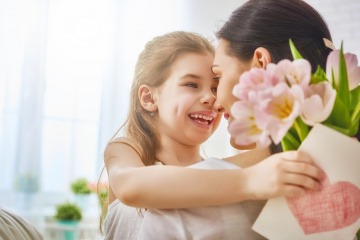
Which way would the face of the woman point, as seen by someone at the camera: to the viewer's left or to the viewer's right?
to the viewer's left

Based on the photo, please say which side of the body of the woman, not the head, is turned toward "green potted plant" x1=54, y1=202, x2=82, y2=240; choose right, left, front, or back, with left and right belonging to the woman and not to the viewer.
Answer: right

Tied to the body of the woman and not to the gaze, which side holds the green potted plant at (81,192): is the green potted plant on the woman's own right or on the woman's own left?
on the woman's own right

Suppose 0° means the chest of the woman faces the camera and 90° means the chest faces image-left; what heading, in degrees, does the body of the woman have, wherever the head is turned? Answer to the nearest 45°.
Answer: approximately 90°

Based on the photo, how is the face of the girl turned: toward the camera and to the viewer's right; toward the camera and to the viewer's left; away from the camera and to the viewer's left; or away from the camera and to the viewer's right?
toward the camera and to the viewer's right
